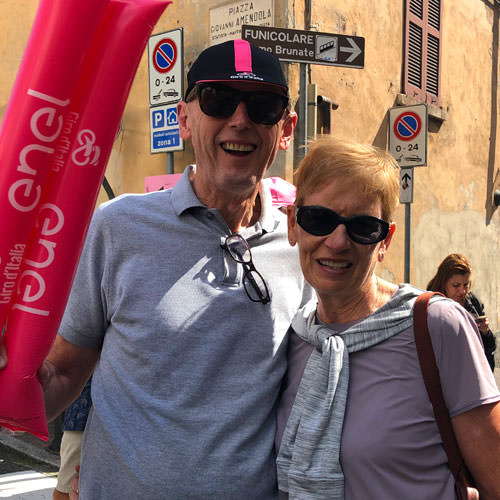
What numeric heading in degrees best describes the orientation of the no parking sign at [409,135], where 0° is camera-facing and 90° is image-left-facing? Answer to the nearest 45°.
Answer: approximately 0°

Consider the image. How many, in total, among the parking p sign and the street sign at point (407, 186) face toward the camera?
2

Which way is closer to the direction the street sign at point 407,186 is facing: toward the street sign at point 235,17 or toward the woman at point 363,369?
the woman

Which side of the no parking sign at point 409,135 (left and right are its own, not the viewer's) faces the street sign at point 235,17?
right

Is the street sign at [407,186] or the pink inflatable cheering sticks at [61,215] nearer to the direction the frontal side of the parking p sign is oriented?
the pink inflatable cheering sticks

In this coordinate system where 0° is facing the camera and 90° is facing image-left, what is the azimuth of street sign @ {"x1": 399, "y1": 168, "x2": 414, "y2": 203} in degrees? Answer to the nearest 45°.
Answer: approximately 0°

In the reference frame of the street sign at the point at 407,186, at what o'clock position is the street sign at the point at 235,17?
the street sign at the point at 235,17 is roughly at 3 o'clock from the street sign at the point at 407,186.

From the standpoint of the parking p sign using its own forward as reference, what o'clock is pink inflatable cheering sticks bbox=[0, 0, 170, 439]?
The pink inflatable cheering sticks is roughly at 12 o'clock from the parking p sign.
